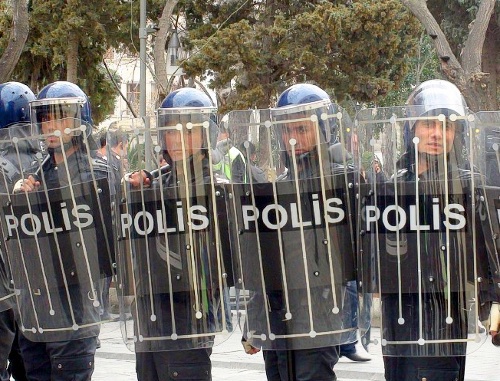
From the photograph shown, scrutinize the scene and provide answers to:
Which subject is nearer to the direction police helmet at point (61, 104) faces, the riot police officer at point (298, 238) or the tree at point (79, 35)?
the riot police officer

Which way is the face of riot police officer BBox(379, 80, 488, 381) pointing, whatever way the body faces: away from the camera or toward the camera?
toward the camera

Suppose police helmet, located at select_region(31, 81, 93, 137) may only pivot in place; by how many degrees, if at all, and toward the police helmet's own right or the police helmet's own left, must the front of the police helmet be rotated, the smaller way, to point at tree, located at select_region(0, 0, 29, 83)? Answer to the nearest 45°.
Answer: approximately 135° to the police helmet's own right

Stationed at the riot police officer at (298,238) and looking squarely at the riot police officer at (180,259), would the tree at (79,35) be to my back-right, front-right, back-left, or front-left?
front-right

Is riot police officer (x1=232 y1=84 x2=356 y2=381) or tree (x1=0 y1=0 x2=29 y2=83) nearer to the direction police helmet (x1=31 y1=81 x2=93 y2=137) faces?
the riot police officer

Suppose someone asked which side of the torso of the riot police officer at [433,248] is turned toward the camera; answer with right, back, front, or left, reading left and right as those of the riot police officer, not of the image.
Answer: front

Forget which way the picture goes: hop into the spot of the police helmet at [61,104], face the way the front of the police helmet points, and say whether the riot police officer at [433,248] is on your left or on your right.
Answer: on your left

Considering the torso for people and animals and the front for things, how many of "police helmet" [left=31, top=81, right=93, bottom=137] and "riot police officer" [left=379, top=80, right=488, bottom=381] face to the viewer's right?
0

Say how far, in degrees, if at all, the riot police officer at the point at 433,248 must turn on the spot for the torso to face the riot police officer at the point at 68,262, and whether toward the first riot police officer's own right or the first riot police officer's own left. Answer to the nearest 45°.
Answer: approximately 90° to the first riot police officer's own right

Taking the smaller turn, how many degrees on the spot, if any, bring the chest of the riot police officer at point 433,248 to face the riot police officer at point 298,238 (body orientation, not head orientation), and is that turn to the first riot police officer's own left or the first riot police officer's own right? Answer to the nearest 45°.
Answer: approximately 90° to the first riot police officer's own right

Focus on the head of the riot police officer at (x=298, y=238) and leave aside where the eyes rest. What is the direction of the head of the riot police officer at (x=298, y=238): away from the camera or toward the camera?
toward the camera

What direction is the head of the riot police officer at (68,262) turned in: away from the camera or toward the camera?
toward the camera

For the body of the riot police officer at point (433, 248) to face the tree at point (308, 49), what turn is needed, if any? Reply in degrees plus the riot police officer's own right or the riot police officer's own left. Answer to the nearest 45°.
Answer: approximately 180°

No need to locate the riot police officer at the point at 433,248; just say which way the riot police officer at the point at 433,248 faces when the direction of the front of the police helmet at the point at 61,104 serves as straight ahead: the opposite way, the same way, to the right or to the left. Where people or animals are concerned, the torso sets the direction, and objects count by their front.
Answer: the same way
